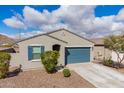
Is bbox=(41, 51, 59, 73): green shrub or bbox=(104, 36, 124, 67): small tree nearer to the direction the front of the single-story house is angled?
the green shrub

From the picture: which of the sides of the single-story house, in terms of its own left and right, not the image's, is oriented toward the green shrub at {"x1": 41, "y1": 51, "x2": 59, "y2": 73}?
front

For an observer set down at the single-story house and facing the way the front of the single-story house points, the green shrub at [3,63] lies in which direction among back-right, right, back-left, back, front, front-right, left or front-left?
front-right

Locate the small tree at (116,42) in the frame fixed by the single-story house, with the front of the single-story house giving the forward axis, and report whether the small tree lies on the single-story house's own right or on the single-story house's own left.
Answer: on the single-story house's own left

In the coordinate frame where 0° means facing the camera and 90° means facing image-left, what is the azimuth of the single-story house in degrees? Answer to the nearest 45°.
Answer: approximately 0°

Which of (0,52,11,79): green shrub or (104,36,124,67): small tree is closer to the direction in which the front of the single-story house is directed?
the green shrub

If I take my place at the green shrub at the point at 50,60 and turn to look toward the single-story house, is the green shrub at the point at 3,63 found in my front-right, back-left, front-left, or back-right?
back-left
